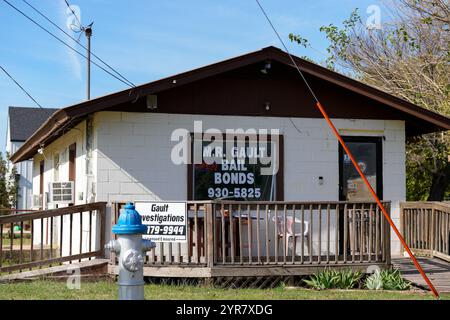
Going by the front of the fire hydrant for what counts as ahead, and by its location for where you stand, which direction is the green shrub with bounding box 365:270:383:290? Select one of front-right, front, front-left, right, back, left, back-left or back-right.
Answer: back-left

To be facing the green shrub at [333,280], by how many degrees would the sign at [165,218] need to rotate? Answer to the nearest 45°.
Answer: approximately 90° to its left

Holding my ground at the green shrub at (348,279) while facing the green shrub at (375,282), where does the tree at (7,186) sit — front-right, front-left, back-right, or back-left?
back-left

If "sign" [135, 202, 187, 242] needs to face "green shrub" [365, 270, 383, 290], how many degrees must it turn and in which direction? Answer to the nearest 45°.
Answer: approximately 90° to its left

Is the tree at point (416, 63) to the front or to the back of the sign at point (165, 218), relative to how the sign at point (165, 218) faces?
to the back

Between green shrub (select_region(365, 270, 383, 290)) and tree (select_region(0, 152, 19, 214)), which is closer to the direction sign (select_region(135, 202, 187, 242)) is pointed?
the green shrub

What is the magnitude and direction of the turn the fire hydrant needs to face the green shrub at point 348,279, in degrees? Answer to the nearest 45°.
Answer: approximately 135° to its left

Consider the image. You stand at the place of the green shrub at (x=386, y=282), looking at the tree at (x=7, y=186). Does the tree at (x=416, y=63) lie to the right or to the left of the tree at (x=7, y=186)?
right

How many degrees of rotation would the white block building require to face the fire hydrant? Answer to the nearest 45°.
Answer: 0° — it already faces it

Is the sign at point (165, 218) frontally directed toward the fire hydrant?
yes

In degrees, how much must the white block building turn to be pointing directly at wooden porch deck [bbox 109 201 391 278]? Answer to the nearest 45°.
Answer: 0° — it already faces it

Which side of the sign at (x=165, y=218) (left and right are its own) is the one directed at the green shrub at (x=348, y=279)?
left

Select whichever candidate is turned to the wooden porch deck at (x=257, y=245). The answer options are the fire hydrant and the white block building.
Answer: the white block building
